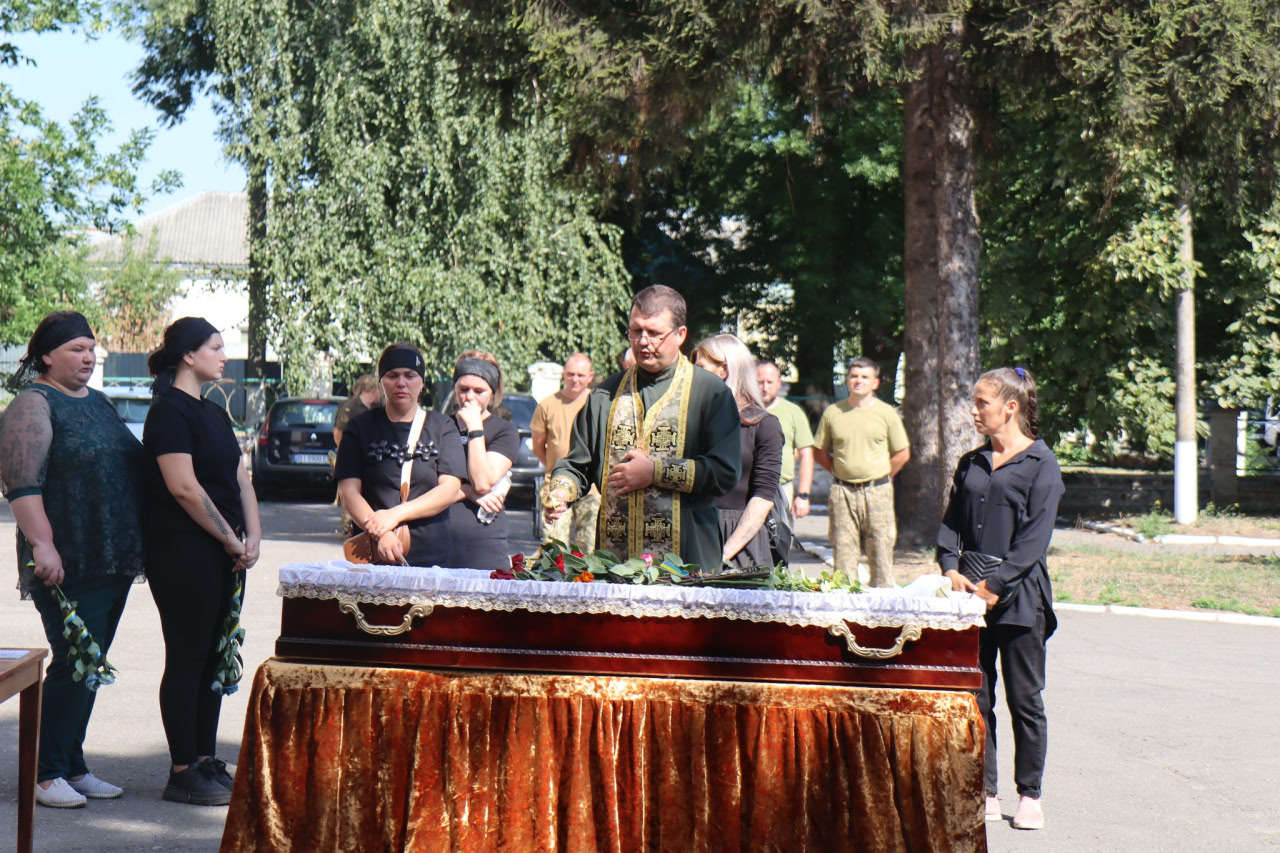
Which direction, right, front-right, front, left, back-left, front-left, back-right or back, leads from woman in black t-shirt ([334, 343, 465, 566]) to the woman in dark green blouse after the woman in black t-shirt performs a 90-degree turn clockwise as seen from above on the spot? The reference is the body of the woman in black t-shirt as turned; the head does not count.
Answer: front

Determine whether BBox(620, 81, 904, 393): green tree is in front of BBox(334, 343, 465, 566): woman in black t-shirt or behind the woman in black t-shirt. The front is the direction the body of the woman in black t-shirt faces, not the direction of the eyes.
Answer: behind

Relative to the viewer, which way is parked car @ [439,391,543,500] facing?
toward the camera

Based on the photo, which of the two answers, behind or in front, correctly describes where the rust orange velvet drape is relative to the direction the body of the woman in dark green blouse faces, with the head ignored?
in front

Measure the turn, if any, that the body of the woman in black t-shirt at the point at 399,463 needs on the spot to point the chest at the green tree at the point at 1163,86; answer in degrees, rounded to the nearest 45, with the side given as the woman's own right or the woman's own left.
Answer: approximately 135° to the woman's own left

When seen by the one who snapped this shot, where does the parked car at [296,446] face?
facing away from the viewer

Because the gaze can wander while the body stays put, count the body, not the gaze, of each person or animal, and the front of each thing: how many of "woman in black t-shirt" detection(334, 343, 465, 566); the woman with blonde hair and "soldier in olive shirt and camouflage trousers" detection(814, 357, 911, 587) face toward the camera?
2

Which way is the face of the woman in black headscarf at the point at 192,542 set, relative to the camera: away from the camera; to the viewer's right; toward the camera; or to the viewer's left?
to the viewer's right

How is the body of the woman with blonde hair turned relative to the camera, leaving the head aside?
to the viewer's left

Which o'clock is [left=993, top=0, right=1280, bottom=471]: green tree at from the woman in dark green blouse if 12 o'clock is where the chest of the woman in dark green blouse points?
The green tree is roughly at 10 o'clock from the woman in dark green blouse.

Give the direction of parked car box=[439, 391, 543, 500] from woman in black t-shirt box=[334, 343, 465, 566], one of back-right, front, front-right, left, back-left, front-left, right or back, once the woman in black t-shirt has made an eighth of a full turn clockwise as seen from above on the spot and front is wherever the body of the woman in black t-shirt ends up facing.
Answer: back-right

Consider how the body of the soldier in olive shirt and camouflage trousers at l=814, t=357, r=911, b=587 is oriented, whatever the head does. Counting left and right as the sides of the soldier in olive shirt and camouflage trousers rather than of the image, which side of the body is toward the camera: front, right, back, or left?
front

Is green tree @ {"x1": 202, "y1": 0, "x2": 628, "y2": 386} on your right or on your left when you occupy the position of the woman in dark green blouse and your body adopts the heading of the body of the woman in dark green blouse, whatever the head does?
on your left
